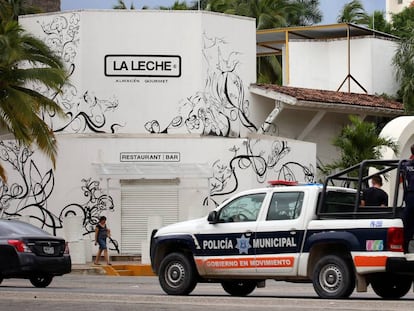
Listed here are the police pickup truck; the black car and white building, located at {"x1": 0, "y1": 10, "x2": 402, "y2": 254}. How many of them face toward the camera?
1

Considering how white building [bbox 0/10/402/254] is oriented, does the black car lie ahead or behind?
ahead

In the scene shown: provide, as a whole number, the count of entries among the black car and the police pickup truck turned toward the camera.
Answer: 0

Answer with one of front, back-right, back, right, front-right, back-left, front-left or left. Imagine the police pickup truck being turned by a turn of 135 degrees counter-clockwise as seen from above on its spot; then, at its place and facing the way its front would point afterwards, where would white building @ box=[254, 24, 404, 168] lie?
back

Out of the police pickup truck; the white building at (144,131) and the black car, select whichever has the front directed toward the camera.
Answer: the white building

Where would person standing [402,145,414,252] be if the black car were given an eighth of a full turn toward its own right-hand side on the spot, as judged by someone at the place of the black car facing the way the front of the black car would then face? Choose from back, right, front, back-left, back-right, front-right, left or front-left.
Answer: back-right

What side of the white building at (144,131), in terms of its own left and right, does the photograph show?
front

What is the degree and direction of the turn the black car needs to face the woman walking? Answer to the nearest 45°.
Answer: approximately 45° to its right

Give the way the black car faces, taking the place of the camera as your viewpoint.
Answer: facing away from the viewer and to the left of the viewer

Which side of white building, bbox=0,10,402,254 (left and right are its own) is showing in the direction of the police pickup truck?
front

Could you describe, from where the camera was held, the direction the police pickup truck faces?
facing away from the viewer and to the left of the viewer

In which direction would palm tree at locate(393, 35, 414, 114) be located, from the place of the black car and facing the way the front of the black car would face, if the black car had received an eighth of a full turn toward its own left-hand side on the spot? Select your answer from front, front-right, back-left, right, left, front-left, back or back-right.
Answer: back-right
